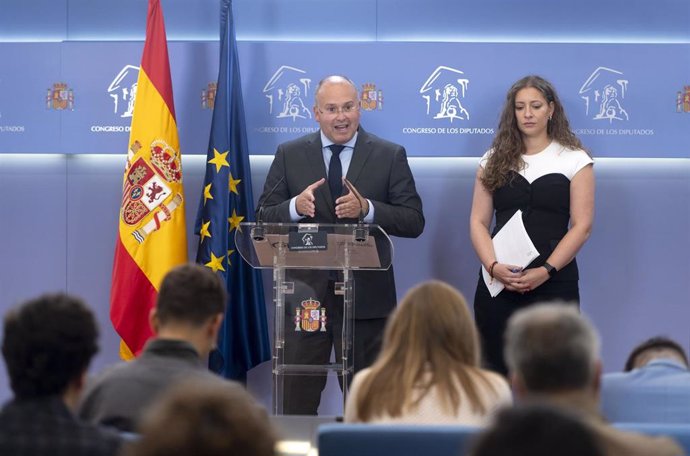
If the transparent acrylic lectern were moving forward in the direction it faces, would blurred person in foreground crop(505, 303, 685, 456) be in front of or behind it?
in front

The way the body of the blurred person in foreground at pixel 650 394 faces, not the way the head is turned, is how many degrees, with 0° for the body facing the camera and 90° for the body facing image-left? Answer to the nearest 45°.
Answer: approximately 180°

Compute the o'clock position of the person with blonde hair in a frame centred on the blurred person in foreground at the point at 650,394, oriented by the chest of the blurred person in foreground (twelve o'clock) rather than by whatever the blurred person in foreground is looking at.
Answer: The person with blonde hair is roughly at 8 o'clock from the blurred person in foreground.

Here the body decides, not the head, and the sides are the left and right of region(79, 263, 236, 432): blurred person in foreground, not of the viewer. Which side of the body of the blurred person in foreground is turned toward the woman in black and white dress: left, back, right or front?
front

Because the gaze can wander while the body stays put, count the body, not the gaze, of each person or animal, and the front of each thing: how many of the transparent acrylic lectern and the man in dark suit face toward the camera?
2

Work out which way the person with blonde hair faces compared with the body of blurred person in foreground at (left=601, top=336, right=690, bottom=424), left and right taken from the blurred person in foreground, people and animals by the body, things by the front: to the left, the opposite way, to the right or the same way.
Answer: the same way

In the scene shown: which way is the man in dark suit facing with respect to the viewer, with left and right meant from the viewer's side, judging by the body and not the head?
facing the viewer

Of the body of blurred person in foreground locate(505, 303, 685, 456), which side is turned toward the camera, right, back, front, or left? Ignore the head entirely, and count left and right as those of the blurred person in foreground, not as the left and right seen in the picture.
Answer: back

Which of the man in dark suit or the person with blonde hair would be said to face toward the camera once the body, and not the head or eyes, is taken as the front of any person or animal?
the man in dark suit

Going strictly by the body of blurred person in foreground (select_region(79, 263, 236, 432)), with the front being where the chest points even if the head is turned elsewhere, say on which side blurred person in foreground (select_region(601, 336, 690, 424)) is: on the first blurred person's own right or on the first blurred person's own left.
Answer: on the first blurred person's own right

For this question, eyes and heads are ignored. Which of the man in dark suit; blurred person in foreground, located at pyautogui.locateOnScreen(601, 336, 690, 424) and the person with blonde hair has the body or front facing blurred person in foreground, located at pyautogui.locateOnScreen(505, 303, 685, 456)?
the man in dark suit

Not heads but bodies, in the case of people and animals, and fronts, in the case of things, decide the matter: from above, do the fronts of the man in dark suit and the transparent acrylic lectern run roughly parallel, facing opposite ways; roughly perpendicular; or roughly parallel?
roughly parallel

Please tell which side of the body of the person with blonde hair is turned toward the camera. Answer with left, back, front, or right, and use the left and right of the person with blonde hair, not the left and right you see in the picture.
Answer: back

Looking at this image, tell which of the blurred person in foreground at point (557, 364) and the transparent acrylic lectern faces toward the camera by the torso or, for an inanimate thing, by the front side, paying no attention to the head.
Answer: the transparent acrylic lectern

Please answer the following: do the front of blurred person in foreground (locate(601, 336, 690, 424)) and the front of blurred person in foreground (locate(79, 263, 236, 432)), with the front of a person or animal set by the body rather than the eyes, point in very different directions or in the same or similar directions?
same or similar directions

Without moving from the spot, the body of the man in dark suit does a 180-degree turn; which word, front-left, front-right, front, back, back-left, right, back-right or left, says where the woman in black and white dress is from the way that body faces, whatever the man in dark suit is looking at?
right

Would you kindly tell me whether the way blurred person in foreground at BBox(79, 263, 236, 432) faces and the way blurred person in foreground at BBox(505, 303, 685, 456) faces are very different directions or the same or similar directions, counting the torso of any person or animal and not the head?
same or similar directions

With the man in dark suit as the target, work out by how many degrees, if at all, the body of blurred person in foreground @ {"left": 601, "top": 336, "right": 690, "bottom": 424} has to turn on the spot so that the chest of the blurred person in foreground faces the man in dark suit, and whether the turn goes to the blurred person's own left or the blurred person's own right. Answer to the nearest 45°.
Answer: approximately 45° to the blurred person's own left
